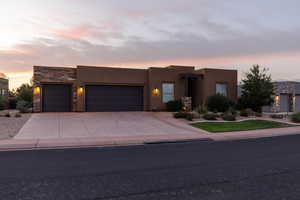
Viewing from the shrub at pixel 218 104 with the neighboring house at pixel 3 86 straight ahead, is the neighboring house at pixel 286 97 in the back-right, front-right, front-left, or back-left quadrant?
back-right

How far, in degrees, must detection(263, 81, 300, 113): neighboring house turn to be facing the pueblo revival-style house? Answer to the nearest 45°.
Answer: approximately 45° to its right

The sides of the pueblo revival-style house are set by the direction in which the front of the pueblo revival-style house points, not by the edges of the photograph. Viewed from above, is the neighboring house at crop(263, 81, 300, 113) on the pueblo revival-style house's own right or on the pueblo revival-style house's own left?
on the pueblo revival-style house's own left

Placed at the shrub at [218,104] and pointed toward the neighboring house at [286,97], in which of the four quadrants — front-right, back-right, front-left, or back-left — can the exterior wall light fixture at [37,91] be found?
back-left

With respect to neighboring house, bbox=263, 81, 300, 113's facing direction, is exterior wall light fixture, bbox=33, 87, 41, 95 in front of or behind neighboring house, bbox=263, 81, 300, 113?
in front

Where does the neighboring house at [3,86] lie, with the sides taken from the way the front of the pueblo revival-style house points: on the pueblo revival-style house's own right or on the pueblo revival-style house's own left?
on the pueblo revival-style house's own right

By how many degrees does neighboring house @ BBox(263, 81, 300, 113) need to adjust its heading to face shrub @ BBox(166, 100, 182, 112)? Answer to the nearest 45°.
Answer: approximately 45° to its right

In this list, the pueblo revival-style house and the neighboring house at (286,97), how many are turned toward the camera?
2

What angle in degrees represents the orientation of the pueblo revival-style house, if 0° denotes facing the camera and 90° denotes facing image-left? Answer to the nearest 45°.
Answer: approximately 0°

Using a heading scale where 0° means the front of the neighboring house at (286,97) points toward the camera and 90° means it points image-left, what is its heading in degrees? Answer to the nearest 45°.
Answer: approximately 0°
